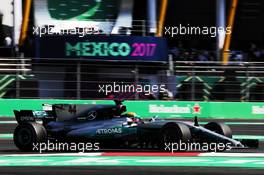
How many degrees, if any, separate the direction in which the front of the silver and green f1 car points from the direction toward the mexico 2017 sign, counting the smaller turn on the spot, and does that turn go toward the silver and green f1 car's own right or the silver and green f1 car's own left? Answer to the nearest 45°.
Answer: approximately 135° to the silver and green f1 car's own left

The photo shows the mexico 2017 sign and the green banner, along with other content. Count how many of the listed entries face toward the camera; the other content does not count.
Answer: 2

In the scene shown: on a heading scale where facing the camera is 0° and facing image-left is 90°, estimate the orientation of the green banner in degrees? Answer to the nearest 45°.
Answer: approximately 0°

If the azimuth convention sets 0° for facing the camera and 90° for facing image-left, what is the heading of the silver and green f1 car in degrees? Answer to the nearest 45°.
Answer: approximately 315°

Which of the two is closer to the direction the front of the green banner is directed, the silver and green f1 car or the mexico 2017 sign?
the silver and green f1 car

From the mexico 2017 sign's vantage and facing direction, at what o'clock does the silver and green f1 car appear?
The silver and green f1 car is roughly at 12 o'clock from the mexico 2017 sign.
